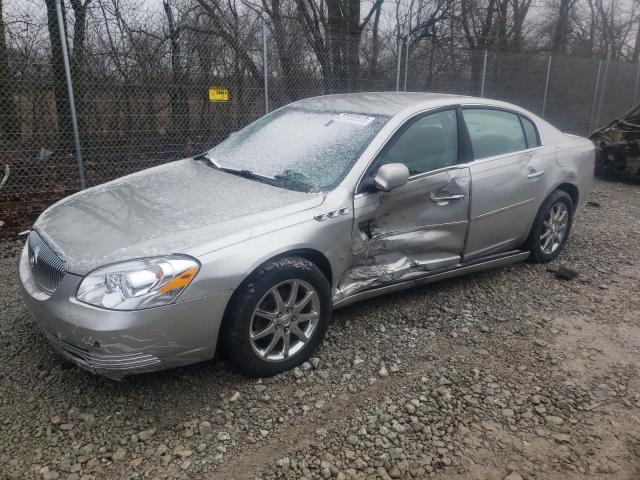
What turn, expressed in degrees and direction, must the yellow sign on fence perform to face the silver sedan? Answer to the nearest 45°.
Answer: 0° — it already faces it

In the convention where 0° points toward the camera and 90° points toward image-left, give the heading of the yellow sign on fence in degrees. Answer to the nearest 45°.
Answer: approximately 0°

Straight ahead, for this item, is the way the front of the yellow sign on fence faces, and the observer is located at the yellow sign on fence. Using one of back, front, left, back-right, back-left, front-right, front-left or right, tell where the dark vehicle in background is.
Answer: left

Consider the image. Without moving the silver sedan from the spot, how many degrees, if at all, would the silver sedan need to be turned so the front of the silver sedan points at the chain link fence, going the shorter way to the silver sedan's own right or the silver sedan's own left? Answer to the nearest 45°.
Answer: approximately 90° to the silver sedan's own right

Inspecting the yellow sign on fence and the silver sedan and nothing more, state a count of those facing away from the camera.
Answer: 0

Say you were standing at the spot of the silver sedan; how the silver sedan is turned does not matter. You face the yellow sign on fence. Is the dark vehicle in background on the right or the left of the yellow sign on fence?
right

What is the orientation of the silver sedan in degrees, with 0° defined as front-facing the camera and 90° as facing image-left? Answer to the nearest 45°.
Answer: approximately 45°

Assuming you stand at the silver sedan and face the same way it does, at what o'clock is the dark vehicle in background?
The dark vehicle in background is roughly at 6 o'clock from the silver sedan.

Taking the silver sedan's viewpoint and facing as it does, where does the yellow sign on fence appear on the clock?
The yellow sign on fence is roughly at 4 o'clock from the silver sedan.
